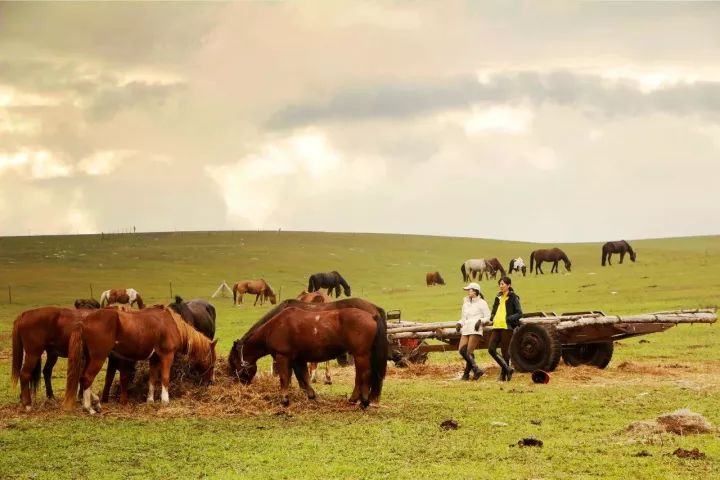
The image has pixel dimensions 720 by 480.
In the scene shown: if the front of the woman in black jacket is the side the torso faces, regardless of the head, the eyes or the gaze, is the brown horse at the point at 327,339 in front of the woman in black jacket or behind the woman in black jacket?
in front

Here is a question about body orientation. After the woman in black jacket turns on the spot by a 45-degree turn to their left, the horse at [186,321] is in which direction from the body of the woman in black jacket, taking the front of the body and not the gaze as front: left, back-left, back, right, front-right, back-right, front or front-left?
right

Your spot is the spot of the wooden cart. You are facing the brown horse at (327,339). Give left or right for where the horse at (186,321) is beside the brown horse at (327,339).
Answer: right

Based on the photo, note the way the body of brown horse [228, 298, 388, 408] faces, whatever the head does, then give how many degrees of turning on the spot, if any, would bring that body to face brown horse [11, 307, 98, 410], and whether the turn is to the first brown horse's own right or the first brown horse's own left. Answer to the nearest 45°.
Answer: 0° — it already faces it

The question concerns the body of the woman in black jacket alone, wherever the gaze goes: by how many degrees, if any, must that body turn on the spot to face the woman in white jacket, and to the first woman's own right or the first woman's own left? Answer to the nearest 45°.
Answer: approximately 45° to the first woman's own right

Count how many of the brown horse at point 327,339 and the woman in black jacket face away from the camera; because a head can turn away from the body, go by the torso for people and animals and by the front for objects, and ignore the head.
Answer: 0

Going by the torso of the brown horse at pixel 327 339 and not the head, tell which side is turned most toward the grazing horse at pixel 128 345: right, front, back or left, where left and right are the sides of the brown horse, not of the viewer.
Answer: front

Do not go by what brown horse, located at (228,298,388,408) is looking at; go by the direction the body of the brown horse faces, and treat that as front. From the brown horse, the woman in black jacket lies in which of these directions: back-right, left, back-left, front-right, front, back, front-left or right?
back-right

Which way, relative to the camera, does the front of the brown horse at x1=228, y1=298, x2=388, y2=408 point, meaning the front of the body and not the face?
to the viewer's left

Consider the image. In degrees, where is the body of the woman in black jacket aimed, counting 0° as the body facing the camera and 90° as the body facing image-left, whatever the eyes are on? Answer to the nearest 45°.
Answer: approximately 45°
